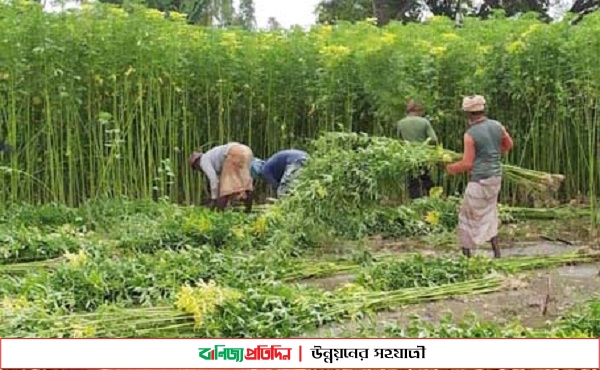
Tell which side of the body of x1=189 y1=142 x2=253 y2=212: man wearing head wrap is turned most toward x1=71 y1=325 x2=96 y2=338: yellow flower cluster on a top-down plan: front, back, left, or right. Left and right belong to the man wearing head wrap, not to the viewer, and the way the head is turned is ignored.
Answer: left

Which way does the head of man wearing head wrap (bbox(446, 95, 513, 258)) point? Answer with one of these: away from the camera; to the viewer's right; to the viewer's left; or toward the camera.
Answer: away from the camera

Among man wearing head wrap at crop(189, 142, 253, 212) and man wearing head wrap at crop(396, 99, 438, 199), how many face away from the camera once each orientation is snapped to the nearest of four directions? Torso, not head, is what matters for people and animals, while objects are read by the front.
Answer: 1

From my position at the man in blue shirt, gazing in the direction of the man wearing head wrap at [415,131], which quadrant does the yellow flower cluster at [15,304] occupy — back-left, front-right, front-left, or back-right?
back-right

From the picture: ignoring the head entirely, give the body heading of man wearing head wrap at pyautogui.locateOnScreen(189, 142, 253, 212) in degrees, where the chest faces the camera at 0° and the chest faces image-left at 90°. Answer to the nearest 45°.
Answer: approximately 90°

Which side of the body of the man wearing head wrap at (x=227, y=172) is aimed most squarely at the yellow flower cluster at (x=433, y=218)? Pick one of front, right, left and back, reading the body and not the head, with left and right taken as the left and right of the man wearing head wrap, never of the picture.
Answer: back

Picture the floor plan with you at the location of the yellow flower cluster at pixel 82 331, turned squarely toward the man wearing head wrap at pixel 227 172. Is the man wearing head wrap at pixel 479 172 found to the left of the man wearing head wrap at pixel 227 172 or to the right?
right

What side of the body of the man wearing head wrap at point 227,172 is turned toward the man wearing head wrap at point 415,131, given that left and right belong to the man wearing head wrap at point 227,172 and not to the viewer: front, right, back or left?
back

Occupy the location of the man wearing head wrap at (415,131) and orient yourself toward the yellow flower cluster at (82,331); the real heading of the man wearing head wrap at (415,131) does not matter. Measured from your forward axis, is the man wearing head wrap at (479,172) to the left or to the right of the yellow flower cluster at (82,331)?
left

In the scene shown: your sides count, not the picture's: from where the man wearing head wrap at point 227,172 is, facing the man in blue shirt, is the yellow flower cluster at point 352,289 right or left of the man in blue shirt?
right

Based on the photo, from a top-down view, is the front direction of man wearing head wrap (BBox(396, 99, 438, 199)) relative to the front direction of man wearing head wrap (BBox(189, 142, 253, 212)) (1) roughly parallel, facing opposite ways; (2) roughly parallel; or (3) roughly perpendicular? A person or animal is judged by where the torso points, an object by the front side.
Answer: roughly perpendicular
